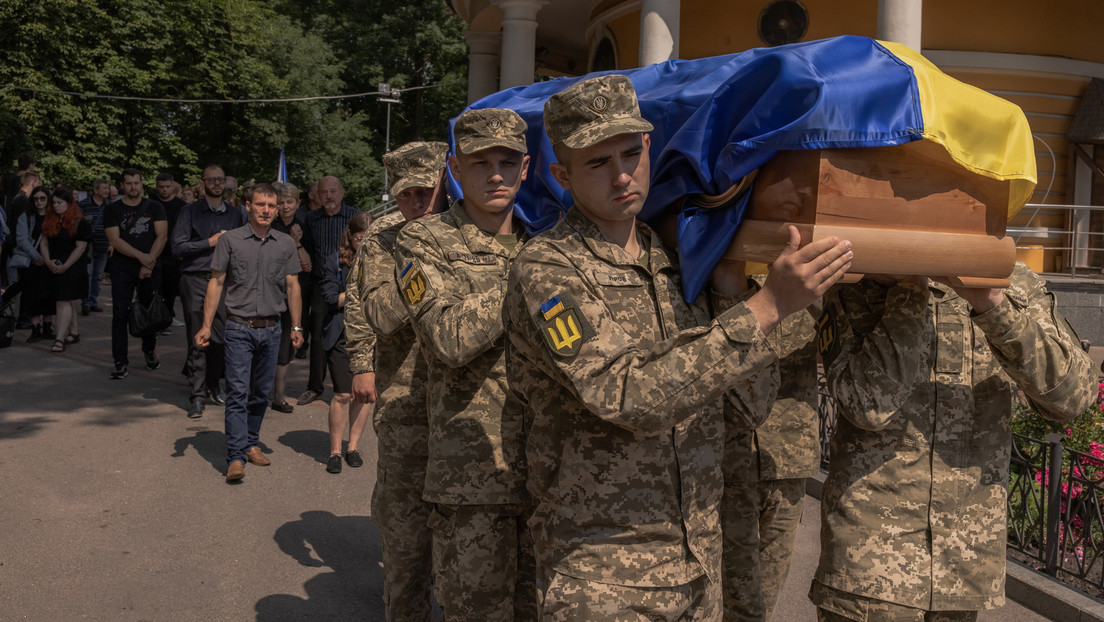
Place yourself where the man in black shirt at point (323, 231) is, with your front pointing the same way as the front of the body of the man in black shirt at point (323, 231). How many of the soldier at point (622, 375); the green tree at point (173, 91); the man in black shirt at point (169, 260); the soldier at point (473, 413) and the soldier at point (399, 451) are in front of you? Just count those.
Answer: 3

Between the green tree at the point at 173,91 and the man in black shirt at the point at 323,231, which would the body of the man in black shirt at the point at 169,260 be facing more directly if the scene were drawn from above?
the man in black shirt

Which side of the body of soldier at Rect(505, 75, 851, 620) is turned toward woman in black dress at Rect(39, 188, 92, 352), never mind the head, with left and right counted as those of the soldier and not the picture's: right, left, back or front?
back

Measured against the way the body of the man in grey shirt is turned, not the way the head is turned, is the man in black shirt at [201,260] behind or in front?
behind

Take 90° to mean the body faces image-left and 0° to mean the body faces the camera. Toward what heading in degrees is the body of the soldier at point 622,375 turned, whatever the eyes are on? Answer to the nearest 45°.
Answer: approximately 315°
